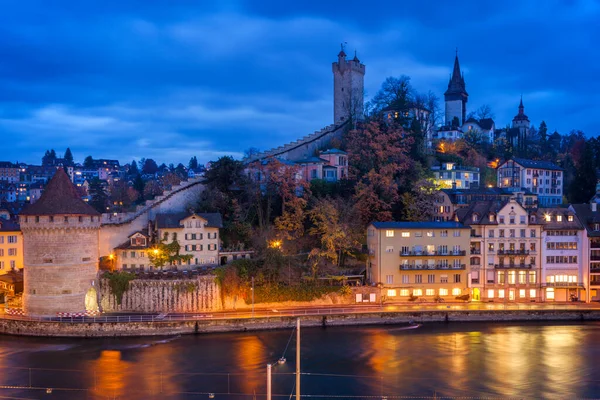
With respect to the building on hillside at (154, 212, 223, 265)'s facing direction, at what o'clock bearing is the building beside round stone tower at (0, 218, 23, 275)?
the building beside round stone tower at (0, 218, 23, 275) is roughly at 4 o'clock from the building on hillside at (154, 212, 223, 265).

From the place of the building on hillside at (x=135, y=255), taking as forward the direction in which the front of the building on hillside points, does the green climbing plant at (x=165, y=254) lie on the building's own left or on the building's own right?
on the building's own left

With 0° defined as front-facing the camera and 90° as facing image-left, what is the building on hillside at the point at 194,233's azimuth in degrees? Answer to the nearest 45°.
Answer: approximately 0°

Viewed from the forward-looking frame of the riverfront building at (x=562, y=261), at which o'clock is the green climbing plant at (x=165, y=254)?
The green climbing plant is roughly at 2 o'clock from the riverfront building.

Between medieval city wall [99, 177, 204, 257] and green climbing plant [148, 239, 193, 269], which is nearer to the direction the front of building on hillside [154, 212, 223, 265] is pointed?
the green climbing plant

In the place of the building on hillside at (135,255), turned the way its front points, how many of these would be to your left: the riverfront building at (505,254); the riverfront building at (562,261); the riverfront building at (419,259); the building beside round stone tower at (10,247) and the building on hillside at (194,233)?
4

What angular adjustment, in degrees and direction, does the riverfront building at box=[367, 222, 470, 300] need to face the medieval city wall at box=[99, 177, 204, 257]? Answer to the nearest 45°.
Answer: approximately 90° to its right
